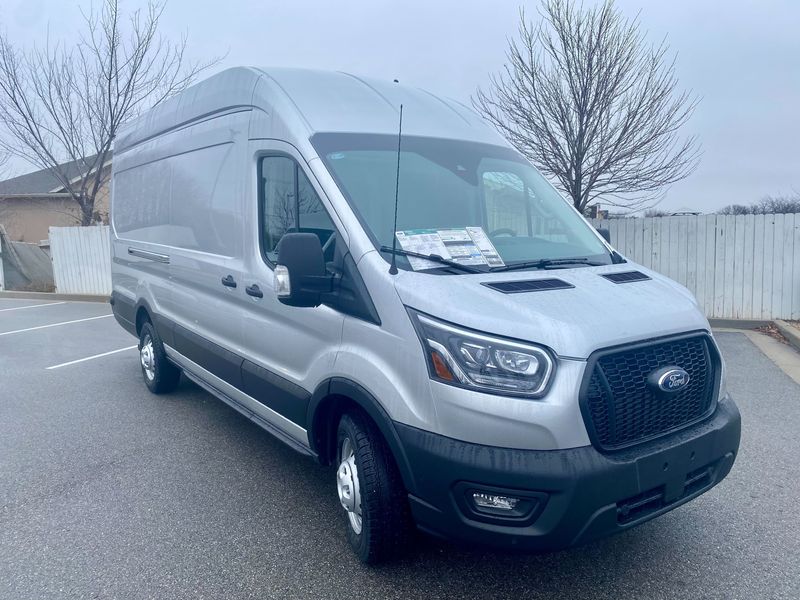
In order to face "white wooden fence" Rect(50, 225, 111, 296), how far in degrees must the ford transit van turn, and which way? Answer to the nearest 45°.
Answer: approximately 180°

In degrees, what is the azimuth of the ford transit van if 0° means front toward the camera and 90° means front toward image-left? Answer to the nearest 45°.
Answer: approximately 315°

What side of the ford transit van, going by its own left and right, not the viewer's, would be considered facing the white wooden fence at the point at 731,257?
left
